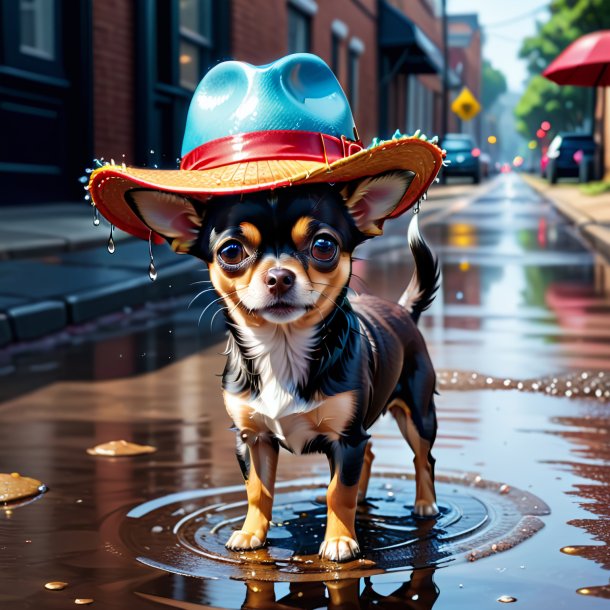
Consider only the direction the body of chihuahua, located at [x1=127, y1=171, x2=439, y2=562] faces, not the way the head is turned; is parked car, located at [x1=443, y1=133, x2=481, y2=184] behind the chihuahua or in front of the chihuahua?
behind

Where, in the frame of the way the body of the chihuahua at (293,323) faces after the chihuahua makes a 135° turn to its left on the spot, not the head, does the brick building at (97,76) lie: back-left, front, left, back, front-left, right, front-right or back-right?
left

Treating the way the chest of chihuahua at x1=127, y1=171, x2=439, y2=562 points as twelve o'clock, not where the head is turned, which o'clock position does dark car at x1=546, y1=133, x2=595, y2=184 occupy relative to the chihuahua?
The dark car is roughly at 5 o'clock from the chihuahua.

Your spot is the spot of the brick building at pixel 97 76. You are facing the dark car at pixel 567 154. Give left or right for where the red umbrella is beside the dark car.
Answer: right

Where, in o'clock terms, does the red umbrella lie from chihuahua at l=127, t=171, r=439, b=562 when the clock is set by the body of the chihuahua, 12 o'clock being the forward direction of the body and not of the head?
The red umbrella is roughly at 5 o'clock from the chihuahua.

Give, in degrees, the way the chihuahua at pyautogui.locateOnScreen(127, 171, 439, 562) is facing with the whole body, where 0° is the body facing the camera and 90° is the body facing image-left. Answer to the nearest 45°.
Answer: approximately 45°
